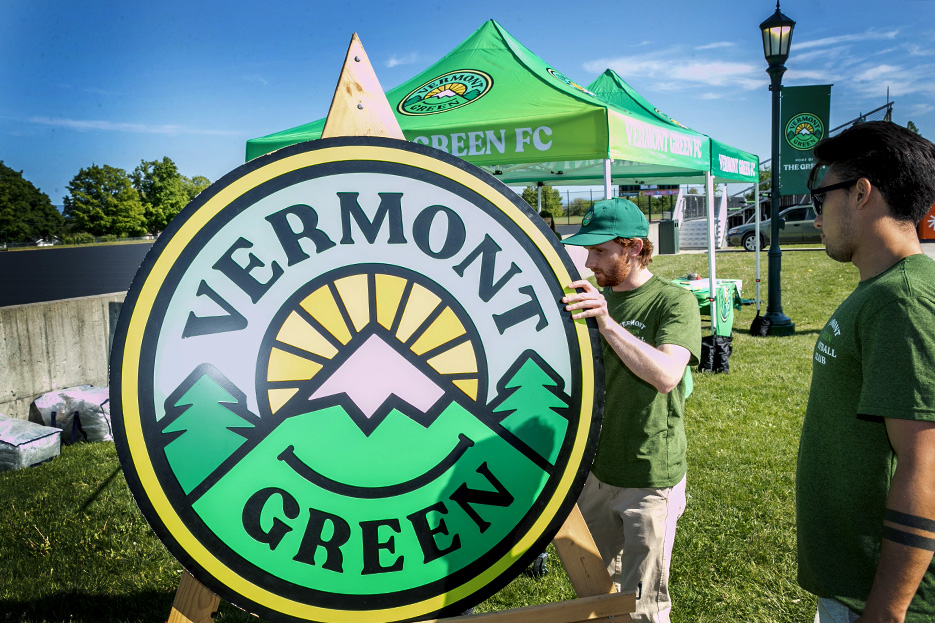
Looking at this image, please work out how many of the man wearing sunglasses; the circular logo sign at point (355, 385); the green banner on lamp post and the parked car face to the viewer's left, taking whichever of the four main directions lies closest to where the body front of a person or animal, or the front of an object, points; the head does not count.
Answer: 2

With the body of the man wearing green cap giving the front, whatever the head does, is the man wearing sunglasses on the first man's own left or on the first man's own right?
on the first man's own left

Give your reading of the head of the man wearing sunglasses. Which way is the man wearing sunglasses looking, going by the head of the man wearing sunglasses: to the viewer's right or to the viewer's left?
to the viewer's left

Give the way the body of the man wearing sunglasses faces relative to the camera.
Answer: to the viewer's left

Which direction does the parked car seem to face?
to the viewer's left

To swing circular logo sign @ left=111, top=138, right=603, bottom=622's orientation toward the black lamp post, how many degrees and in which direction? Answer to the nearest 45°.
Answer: approximately 135° to its left

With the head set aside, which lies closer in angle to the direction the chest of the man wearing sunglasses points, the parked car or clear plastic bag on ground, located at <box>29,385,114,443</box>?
the clear plastic bag on ground

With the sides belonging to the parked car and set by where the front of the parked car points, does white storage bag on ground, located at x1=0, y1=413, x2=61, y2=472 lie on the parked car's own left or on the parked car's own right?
on the parked car's own left

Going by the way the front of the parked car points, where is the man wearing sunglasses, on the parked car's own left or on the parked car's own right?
on the parked car's own left

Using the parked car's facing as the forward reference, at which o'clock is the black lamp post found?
The black lamp post is roughly at 9 o'clock from the parked car.

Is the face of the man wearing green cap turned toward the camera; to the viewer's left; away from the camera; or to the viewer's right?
to the viewer's left

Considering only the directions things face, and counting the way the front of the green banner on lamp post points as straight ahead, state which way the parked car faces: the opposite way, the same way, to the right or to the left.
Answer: to the right

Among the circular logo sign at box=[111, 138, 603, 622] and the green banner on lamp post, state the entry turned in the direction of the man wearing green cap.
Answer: the green banner on lamp post

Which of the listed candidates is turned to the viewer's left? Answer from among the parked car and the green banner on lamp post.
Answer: the parked car

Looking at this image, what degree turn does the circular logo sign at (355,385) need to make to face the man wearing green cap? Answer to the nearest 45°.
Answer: approximately 135° to its left
